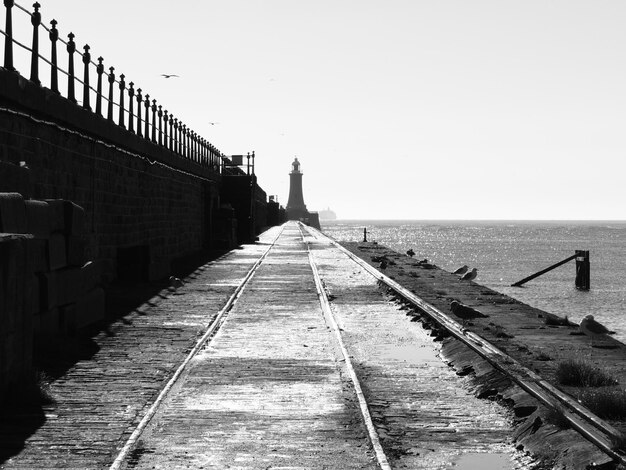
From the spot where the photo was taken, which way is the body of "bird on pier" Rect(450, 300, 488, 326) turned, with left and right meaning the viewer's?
facing to the left of the viewer

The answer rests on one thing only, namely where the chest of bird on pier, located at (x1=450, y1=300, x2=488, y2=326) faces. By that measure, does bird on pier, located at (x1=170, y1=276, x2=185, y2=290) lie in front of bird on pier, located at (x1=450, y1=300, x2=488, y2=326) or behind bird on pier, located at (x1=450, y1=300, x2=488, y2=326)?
in front

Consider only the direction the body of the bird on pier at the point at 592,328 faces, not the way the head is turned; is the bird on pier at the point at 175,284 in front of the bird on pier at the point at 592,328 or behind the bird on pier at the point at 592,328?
in front

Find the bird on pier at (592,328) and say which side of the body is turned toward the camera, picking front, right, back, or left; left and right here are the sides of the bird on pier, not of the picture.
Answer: left

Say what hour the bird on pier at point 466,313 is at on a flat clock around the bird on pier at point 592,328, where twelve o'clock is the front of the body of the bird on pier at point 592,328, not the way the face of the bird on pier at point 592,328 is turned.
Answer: the bird on pier at point 466,313 is roughly at 1 o'clock from the bird on pier at point 592,328.

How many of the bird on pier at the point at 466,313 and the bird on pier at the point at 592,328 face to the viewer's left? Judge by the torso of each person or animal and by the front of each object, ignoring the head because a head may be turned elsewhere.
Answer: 2

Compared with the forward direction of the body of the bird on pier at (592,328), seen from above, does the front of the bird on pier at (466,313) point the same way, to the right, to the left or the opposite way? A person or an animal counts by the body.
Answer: the same way
